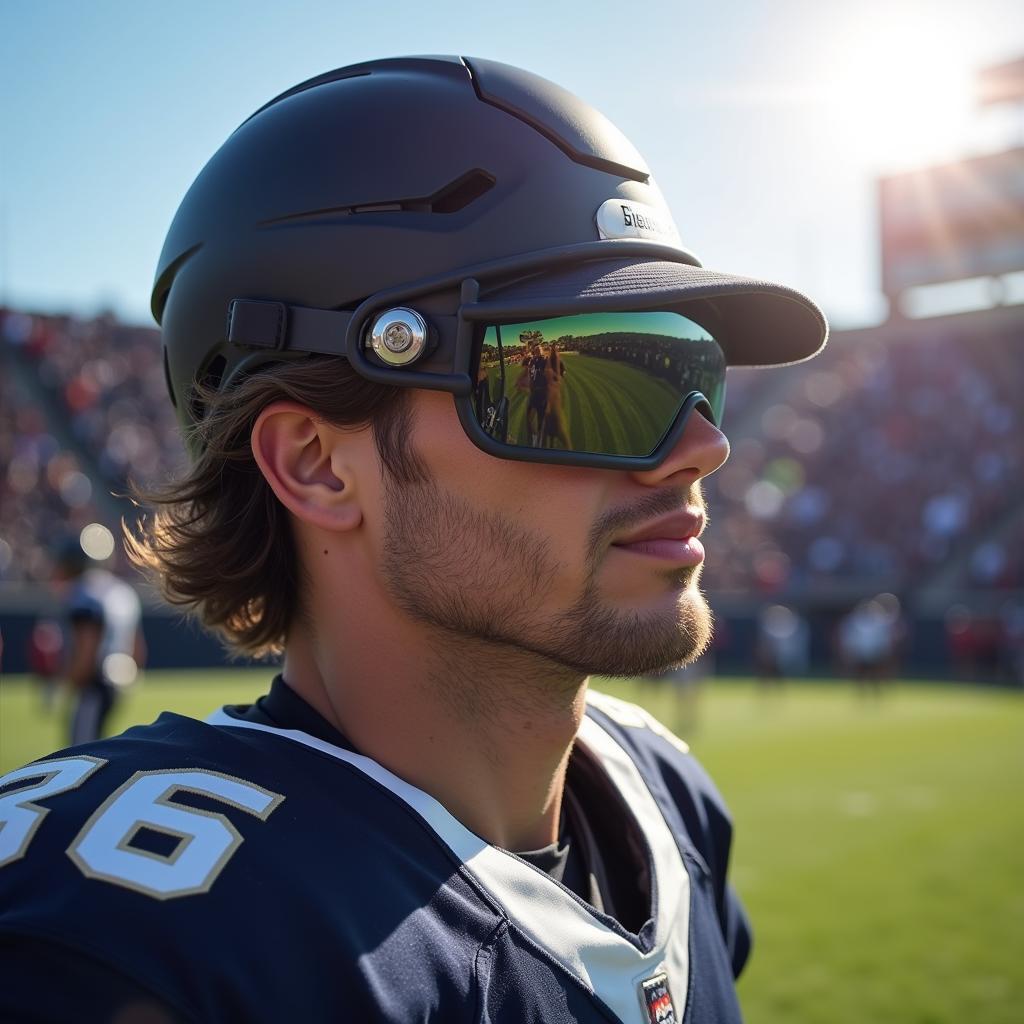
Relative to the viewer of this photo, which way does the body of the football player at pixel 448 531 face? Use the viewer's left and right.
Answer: facing the viewer and to the right of the viewer

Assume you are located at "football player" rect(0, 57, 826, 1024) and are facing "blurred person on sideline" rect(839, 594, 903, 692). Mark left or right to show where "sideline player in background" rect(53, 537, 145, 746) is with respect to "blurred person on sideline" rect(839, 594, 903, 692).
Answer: left

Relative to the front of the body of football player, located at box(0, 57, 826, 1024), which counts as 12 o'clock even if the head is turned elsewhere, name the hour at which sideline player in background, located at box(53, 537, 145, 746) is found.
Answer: The sideline player in background is roughly at 7 o'clock from the football player.

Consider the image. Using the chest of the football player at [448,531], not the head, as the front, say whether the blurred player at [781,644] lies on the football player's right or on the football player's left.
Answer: on the football player's left

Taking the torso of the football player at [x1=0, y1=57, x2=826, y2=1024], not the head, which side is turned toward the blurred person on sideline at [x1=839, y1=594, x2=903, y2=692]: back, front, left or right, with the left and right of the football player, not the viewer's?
left

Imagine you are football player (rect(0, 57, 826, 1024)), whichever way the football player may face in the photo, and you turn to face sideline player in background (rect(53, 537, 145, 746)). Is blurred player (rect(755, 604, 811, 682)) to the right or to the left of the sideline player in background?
right

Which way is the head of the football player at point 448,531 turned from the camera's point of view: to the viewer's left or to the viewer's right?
to the viewer's right
